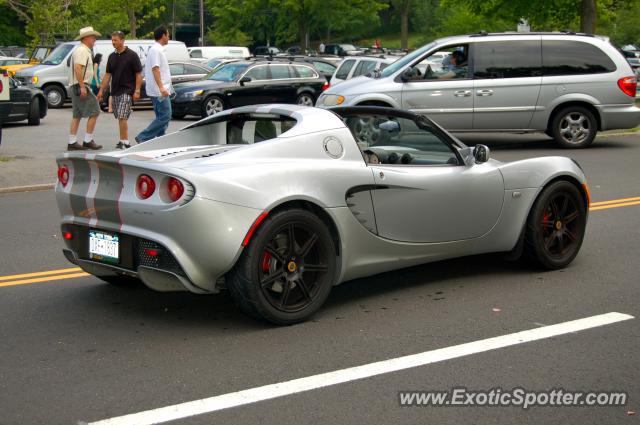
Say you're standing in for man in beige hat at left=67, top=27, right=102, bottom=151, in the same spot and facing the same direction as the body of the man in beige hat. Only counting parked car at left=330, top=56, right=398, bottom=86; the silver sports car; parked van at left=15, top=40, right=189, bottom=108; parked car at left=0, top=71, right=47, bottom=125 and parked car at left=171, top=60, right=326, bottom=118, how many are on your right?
1

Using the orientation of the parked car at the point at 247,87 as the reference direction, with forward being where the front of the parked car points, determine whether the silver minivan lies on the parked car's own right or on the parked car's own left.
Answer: on the parked car's own left

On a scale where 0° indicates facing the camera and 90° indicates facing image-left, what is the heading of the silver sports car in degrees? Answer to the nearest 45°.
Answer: approximately 225°

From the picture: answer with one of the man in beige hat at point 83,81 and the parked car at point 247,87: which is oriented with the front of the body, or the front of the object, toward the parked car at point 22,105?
the parked car at point 247,87

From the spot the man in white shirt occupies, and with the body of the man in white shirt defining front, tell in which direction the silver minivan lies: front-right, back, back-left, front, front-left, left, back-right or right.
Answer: front

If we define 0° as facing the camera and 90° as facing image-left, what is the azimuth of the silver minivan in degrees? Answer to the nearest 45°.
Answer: approximately 90°

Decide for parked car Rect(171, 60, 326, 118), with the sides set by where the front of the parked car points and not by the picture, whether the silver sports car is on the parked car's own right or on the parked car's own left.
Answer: on the parked car's own left

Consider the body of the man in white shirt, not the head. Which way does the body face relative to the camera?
to the viewer's right
